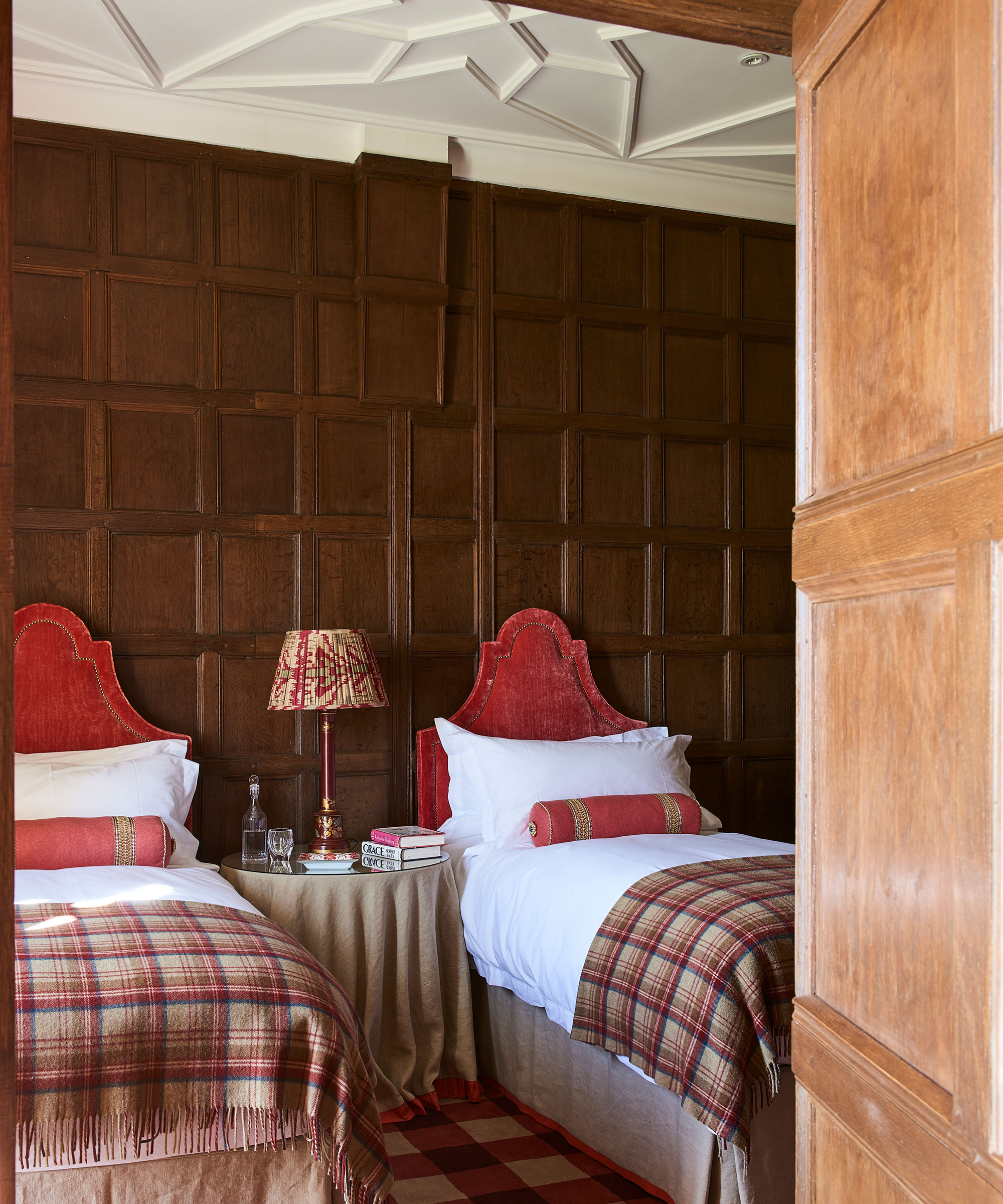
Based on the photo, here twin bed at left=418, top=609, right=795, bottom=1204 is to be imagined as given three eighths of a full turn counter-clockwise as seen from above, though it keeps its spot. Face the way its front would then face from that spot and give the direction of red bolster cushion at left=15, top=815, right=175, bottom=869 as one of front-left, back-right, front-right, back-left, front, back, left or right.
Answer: left

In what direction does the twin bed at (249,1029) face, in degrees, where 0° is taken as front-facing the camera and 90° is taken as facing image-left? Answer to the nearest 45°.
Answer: approximately 0°

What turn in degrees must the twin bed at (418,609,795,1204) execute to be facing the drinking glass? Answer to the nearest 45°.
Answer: approximately 135° to its right

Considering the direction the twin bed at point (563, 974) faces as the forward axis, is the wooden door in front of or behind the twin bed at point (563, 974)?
in front

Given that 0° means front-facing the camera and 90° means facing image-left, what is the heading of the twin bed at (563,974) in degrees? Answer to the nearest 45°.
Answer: approximately 315°
